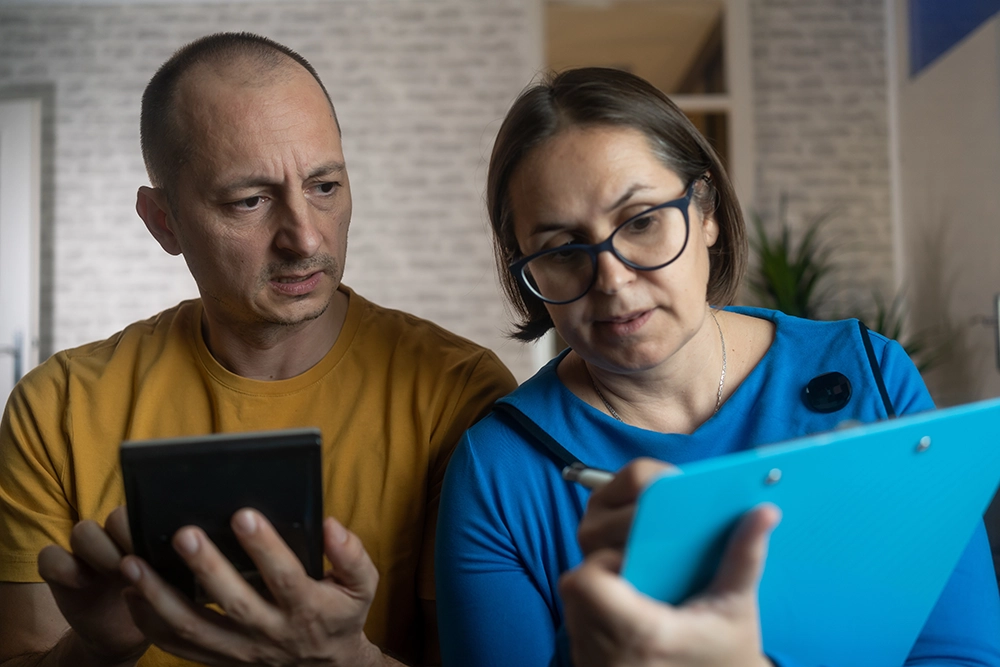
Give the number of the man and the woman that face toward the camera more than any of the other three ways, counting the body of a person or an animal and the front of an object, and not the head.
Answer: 2

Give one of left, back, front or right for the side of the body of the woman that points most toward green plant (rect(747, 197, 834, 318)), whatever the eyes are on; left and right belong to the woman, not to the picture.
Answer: back

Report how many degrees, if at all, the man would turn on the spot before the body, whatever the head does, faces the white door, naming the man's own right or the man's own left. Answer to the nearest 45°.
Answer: approximately 180°

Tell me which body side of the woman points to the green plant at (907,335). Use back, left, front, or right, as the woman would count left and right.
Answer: back

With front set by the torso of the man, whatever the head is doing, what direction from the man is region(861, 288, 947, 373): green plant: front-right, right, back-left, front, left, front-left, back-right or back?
back-left

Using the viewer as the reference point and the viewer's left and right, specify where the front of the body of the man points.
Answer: facing the viewer

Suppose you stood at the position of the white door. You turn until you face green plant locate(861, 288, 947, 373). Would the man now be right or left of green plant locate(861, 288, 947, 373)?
right

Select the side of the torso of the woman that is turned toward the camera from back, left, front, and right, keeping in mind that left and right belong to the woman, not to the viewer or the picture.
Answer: front
